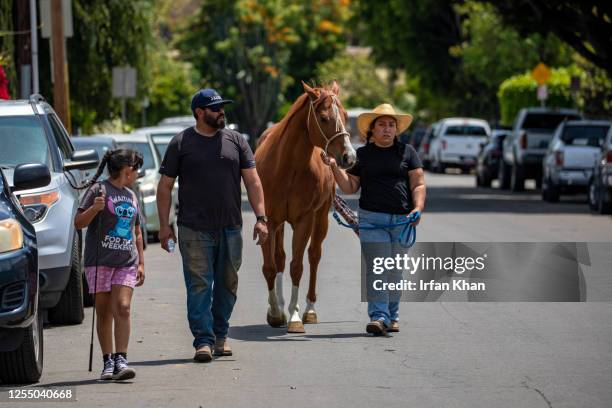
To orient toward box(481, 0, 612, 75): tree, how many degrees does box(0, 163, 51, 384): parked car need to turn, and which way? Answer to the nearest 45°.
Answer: approximately 135° to its left

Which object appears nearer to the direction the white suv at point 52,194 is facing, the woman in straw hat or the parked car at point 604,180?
the woman in straw hat

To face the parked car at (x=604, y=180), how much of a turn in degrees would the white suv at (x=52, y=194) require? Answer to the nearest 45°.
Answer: approximately 135° to its left

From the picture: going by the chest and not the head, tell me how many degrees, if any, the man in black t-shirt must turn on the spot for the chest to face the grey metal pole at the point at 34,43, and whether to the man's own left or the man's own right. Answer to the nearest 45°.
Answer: approximately 180°

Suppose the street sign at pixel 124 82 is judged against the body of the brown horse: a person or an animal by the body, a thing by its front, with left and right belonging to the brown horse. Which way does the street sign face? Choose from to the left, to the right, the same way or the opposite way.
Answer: the opposite way

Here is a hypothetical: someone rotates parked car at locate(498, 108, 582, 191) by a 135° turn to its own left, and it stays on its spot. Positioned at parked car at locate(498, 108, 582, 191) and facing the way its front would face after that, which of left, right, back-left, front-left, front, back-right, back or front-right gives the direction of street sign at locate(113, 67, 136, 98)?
front

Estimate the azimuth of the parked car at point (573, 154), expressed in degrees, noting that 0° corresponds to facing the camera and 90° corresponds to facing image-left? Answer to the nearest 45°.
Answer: approximately 180°

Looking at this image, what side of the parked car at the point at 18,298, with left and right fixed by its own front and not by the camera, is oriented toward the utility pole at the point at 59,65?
back

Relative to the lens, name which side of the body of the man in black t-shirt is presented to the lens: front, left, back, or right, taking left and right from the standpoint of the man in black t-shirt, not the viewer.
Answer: front

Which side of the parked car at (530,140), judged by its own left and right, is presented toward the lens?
back

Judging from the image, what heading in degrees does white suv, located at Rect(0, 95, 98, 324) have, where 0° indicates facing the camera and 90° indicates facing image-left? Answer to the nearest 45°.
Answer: approximately 0°

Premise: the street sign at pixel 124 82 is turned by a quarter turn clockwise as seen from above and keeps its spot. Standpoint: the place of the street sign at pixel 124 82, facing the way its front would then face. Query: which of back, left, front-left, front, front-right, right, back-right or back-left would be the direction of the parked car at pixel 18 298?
right
